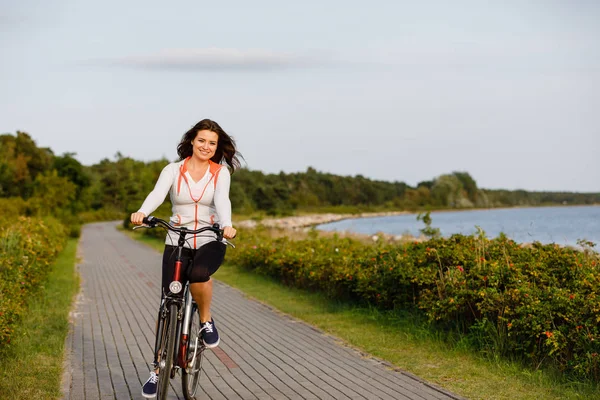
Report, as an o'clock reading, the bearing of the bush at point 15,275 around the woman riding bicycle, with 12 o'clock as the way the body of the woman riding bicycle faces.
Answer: The bush is roughly at 5 o'clock from the woman riding bicycle.

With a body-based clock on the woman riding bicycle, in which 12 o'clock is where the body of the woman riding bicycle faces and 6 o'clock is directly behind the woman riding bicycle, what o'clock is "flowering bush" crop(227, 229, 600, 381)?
The flowering bush is roughly at 8 o'clock from the woman riding bicycle.

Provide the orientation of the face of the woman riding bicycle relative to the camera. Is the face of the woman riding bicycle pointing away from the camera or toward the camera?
toward the camera

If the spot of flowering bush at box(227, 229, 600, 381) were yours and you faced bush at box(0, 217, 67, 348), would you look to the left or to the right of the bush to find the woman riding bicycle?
left

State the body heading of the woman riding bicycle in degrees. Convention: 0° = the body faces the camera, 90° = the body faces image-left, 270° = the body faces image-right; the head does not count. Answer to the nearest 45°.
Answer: approximately 0°

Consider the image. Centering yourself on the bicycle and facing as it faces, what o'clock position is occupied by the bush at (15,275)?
The bush is roughly at 5 o'clock from the bicycle.

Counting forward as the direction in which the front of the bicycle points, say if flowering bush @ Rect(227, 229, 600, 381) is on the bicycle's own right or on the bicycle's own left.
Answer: on the bicycle's own left

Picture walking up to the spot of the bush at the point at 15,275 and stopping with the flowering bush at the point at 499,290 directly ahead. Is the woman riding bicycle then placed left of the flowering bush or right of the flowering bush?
right

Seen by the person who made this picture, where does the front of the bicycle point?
facing the viewer
